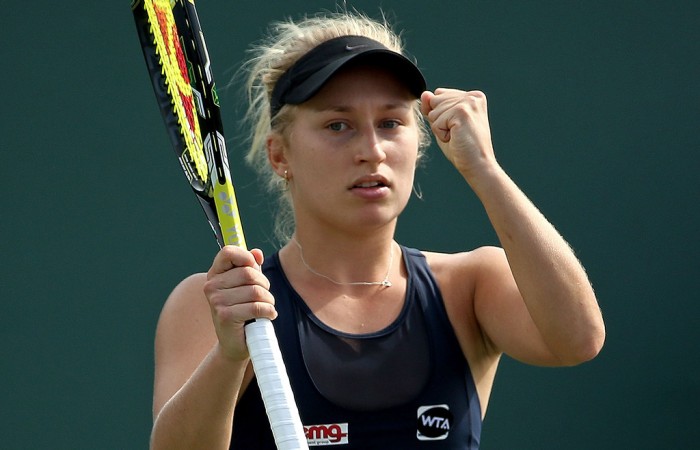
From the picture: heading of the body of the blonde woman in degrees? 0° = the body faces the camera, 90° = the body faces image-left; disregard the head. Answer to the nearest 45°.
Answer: approximately 0°
